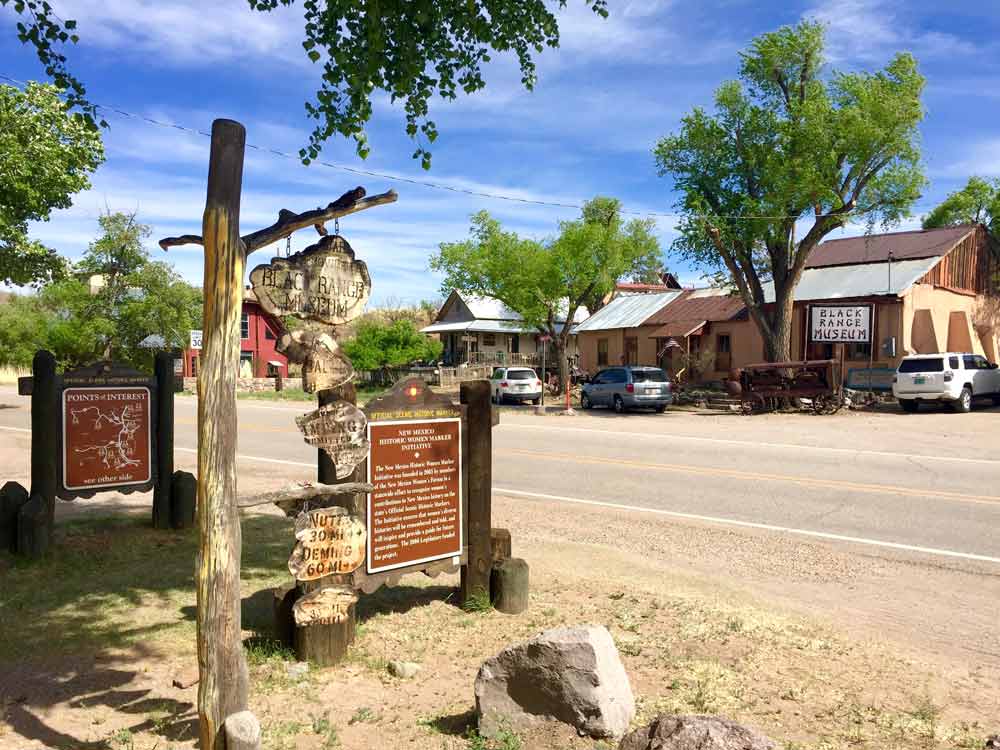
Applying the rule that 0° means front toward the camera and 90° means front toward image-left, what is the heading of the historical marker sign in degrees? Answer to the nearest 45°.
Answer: approximately 315°

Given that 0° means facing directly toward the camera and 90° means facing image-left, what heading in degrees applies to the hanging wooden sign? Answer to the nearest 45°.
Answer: approximately 0°

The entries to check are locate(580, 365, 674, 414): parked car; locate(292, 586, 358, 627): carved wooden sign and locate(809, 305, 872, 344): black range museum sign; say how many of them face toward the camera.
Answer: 2

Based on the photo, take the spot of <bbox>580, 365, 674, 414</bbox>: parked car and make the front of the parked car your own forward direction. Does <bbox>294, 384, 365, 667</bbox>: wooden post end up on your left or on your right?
on your left

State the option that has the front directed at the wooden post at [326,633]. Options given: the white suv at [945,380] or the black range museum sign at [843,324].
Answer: the black range museum sign

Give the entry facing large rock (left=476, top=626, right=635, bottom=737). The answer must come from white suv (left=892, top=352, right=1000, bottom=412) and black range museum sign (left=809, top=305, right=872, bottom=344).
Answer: the black range museum sign

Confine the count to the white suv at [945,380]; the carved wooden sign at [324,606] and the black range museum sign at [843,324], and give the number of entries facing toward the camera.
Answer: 2

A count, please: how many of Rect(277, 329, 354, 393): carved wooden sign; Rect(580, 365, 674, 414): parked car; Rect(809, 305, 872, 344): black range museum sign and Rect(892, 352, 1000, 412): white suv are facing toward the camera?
2

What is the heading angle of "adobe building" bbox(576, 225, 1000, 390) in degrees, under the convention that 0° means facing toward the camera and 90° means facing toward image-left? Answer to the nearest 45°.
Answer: approximately 45°
